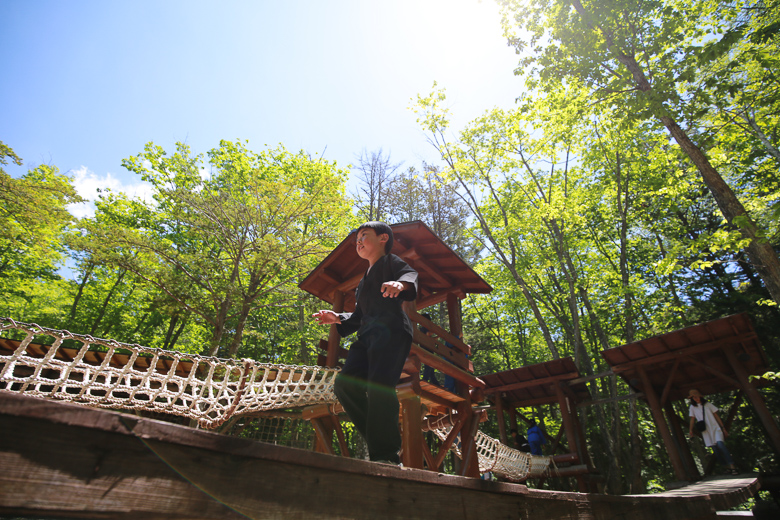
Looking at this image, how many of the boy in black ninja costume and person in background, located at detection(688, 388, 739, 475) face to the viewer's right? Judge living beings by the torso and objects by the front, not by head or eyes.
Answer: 0

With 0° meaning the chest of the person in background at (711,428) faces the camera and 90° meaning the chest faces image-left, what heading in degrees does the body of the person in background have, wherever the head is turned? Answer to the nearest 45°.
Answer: approximately 45°

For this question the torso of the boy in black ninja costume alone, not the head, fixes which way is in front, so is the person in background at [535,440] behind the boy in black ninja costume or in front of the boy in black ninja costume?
behind

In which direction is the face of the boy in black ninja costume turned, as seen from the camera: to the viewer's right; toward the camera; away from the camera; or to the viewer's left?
to the viewer's left

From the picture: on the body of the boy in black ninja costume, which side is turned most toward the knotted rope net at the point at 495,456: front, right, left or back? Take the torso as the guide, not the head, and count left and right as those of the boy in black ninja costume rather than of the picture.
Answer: back

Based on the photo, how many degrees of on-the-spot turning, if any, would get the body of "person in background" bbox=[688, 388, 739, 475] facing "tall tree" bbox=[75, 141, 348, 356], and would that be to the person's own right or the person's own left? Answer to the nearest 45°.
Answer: approximately 90° to the person's own right

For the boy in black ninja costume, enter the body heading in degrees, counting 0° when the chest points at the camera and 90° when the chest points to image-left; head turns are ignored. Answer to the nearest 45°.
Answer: approximately 45°

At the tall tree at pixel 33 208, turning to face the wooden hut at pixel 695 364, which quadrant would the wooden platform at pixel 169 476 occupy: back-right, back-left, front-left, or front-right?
front-right

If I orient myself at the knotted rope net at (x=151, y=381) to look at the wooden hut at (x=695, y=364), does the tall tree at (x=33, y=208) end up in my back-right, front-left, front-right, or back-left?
back-left
